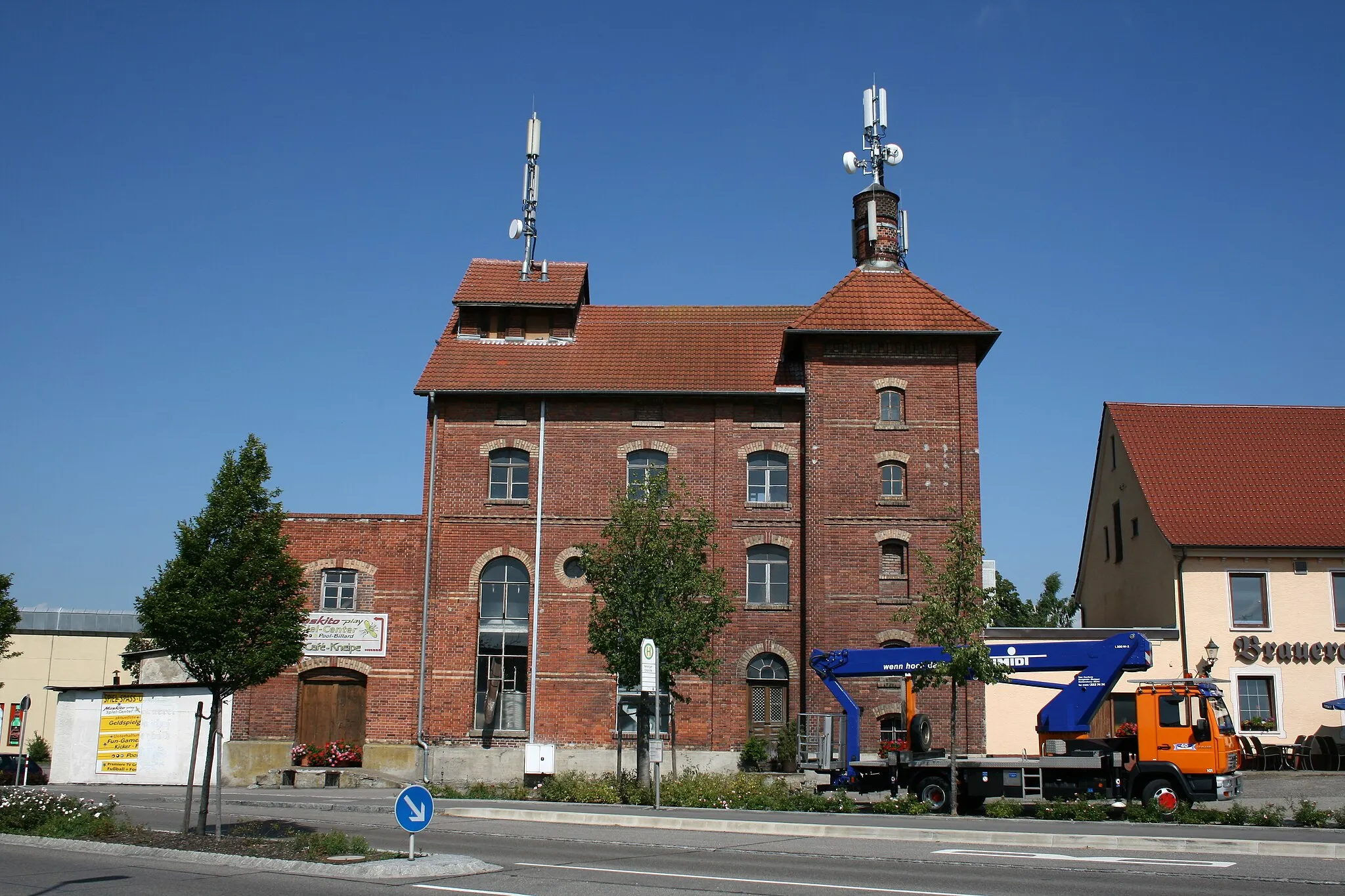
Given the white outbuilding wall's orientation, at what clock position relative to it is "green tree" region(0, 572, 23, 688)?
The green tree is roughly at 3 o'clock from the white outbuilding wall.

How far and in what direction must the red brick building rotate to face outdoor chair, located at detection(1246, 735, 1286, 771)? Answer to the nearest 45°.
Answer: approximately 90° to its left

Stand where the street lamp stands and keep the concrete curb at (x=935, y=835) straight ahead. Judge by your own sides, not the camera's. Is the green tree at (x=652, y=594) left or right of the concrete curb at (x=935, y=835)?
right

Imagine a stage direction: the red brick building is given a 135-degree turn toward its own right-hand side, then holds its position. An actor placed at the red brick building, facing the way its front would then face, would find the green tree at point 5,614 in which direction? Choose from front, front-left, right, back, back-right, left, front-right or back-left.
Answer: front-left

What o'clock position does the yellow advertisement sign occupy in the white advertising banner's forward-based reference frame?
The yellow advertisement sign is roughly at 4 o'clock from the white advertising banner.

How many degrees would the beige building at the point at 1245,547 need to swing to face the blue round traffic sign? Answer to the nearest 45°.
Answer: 0° — it already faces it

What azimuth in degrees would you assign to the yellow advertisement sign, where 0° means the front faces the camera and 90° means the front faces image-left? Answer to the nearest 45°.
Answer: approximately 0°

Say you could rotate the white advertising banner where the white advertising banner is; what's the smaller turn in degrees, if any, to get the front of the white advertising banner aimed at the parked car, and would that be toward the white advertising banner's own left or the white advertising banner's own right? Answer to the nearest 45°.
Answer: approximately 90° to the white advertising banner's own right

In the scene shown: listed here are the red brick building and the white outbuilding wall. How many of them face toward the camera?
2
